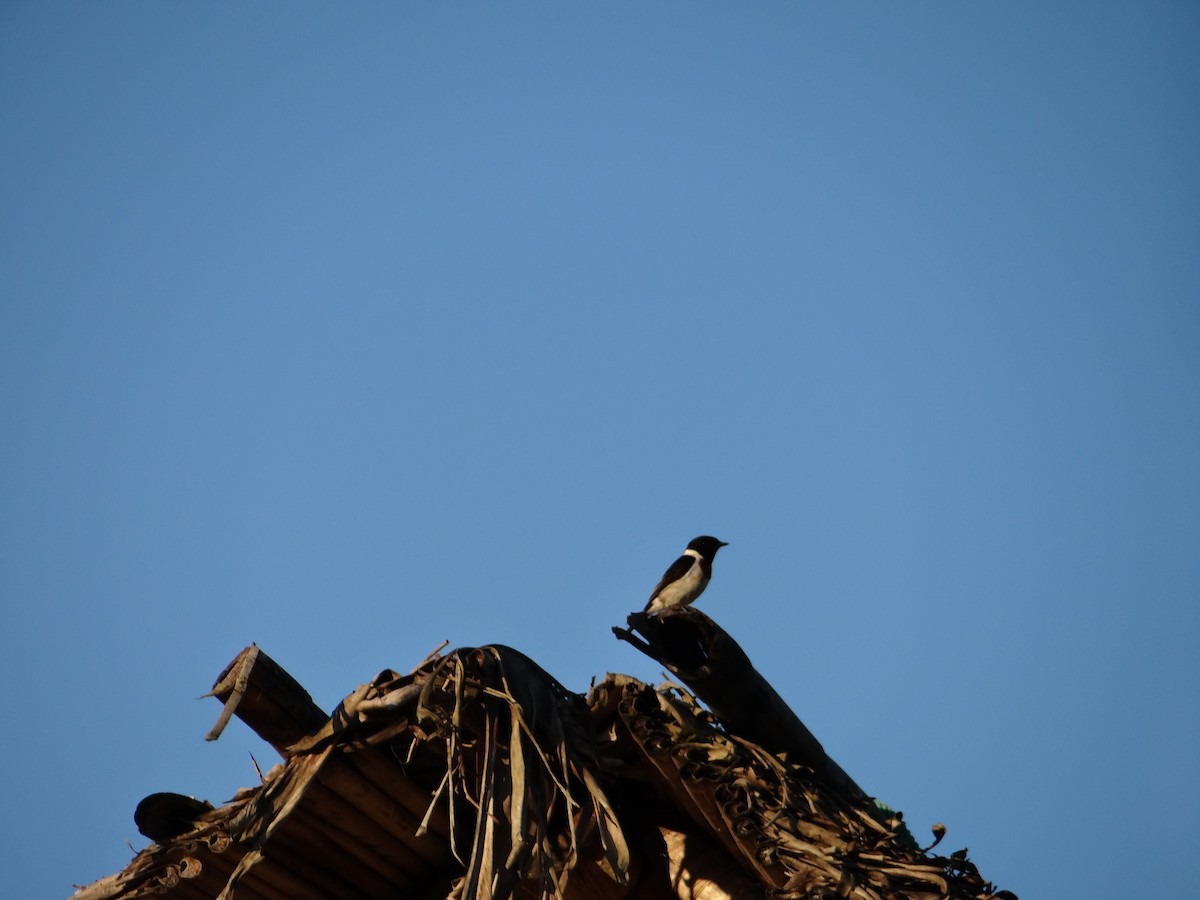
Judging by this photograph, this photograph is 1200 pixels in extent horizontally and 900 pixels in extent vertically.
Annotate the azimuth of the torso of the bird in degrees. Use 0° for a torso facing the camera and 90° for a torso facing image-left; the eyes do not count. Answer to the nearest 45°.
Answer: approximately 270°
